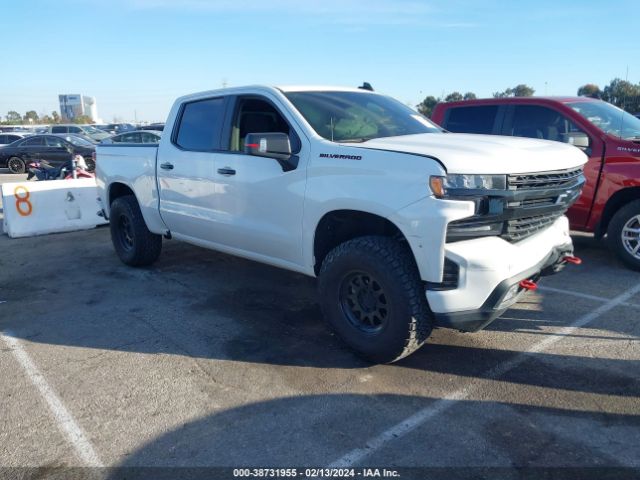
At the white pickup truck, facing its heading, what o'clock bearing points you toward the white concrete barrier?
The white concrete barrier is roughly at 6 o'clock from the white pickup truck.

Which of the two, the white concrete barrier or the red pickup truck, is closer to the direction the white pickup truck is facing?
the red pickup truck

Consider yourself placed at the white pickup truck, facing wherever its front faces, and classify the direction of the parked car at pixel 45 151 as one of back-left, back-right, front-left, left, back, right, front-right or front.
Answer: back

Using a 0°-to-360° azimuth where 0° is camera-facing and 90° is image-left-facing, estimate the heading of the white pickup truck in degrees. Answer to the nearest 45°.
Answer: approximately 315°

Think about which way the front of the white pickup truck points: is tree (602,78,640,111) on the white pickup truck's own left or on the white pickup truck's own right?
on the white pickup truck's own left
